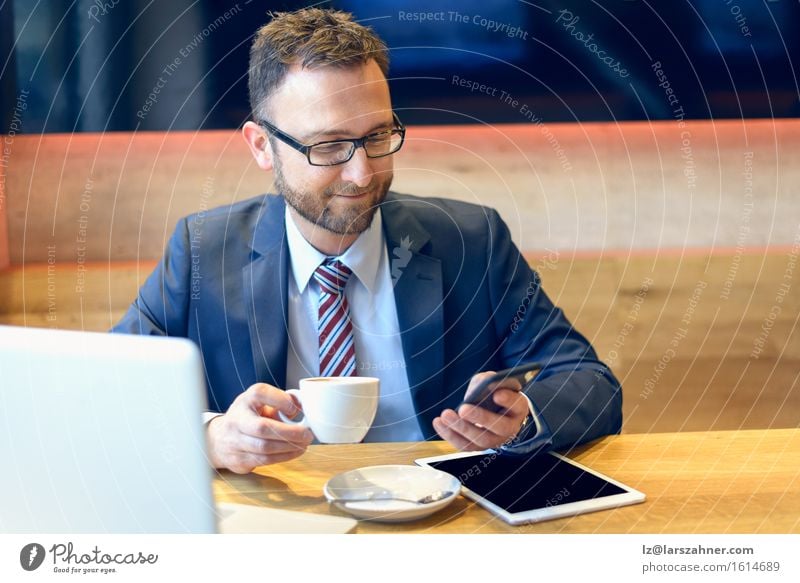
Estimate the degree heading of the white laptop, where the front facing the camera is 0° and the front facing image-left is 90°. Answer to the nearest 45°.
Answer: approximately 225°

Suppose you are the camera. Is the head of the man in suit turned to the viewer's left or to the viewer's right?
to the viewer's right

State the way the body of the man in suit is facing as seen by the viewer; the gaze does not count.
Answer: toward the camera

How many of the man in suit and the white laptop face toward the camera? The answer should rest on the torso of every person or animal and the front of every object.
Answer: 1

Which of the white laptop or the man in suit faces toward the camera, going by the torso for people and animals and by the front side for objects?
the man in suit
